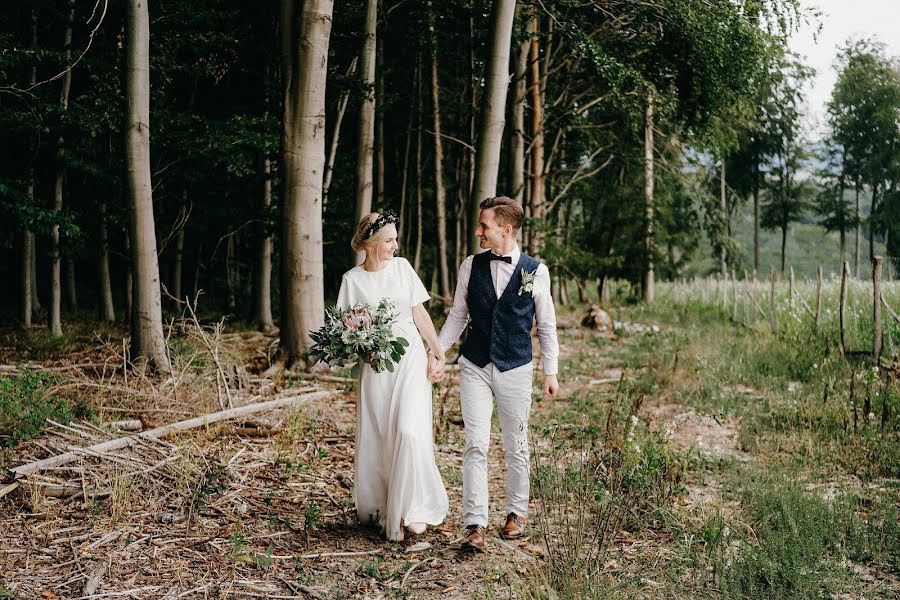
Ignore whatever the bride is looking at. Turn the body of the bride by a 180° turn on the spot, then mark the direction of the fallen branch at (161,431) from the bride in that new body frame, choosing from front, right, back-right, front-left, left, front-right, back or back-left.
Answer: front-left

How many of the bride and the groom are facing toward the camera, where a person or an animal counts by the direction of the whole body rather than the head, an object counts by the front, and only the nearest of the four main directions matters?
2

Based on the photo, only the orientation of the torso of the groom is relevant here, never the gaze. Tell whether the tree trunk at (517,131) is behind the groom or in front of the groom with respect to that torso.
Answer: behind

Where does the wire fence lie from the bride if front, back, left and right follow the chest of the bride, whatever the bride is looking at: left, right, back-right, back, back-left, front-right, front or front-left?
back-left

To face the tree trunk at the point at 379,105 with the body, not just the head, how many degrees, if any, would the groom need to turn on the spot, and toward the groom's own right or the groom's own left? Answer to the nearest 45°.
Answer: approximately 180°

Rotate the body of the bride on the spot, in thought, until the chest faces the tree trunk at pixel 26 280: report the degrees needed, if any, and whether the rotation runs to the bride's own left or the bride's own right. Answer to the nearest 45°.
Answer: approximately 135° to the bride's own right

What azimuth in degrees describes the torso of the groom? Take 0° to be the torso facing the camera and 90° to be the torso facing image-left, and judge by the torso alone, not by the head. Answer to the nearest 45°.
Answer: approximately 0°
